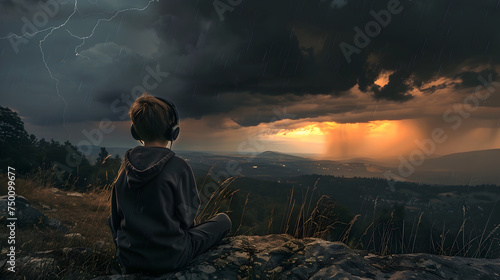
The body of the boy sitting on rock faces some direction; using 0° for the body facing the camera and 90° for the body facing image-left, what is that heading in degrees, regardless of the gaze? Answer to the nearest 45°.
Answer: approximately 225°

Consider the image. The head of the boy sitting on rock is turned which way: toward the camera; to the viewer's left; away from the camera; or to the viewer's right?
away from the camera
